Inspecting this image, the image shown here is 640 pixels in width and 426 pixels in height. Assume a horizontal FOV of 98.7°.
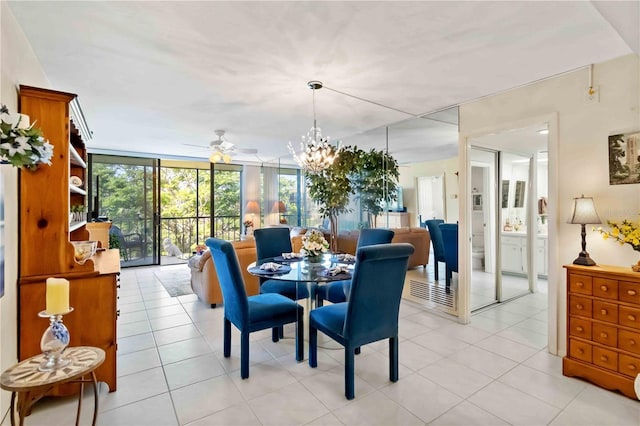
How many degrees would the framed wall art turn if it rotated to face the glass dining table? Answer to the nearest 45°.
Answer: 0° — it already faces it

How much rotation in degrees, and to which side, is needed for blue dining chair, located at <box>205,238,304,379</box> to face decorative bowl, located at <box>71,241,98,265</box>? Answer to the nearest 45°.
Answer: approximately 135° to its left

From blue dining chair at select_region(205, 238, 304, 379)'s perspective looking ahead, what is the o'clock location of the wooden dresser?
The wooden dresser is roughly at 2 o'clock from the blue dining chair.

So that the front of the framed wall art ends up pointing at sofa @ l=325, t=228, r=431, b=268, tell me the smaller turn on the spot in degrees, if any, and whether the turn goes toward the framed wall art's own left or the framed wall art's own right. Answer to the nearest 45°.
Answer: approximately 90° to the framed wall art's own right

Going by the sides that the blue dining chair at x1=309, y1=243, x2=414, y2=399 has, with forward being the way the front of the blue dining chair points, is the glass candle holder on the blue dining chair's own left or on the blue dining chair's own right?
on the blue dining chair's own left

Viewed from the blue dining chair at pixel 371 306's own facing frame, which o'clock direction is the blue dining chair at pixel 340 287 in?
the blue dining chair at pixel 340 287 is roughly at 1 o'clock from the blue dining chair at pixel 371 306.

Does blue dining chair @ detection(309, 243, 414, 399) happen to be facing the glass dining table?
yes

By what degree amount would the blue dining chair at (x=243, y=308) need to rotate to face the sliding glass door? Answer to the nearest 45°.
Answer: approximately 90° to its left

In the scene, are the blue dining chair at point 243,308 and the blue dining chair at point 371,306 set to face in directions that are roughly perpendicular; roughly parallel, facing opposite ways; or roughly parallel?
roughly perpendicular

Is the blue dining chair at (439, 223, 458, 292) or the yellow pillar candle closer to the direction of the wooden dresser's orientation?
the yellow pillar candle
